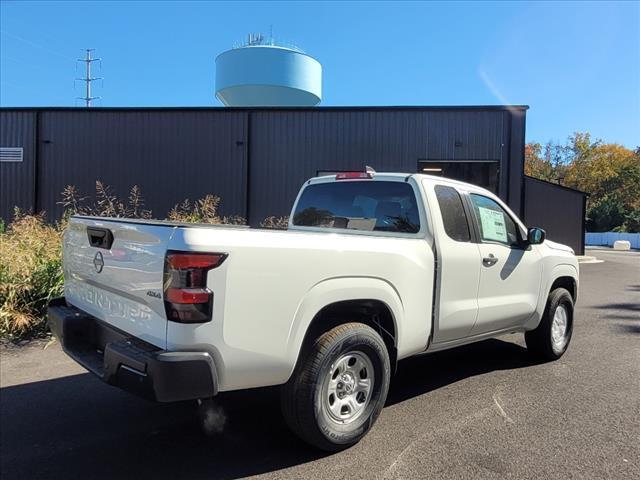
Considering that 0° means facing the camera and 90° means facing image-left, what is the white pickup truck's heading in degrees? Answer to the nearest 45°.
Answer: approximately 225°

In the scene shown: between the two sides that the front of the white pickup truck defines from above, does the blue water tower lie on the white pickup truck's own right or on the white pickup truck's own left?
on the white pickup truck's own left

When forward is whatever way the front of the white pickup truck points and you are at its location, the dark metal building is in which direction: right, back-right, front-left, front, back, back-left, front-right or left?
front-left
